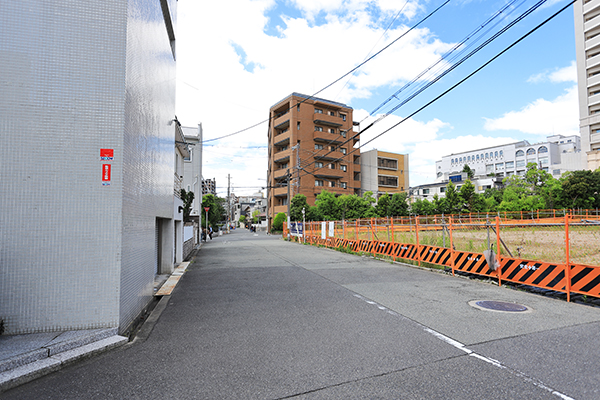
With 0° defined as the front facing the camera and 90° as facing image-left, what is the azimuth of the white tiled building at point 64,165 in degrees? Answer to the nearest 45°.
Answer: approximately 270°

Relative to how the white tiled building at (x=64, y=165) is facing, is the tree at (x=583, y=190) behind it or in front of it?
in front

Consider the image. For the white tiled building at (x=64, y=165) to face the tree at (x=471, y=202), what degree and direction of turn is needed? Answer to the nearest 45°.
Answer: approximately 45° to its left

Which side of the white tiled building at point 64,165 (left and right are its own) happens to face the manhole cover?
front
